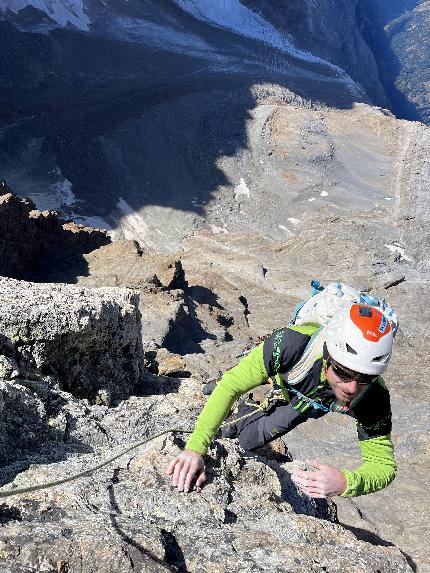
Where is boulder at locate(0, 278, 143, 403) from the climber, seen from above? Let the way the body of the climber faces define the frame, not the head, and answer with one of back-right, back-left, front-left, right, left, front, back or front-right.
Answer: back-right

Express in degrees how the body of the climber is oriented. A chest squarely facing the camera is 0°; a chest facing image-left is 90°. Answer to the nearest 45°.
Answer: approximately 0°
